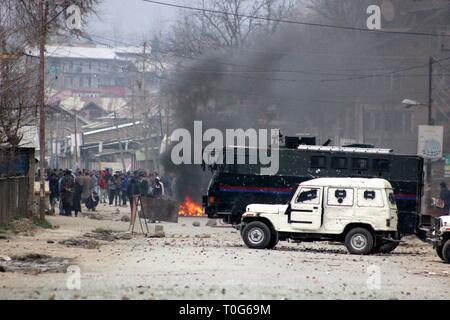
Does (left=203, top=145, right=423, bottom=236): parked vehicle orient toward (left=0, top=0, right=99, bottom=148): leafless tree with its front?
yes

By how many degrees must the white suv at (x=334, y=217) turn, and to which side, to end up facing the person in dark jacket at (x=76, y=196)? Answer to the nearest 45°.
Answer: approximately 45° to its right

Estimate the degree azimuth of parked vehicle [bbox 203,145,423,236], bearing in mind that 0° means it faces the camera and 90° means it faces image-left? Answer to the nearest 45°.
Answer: approximately 90°
